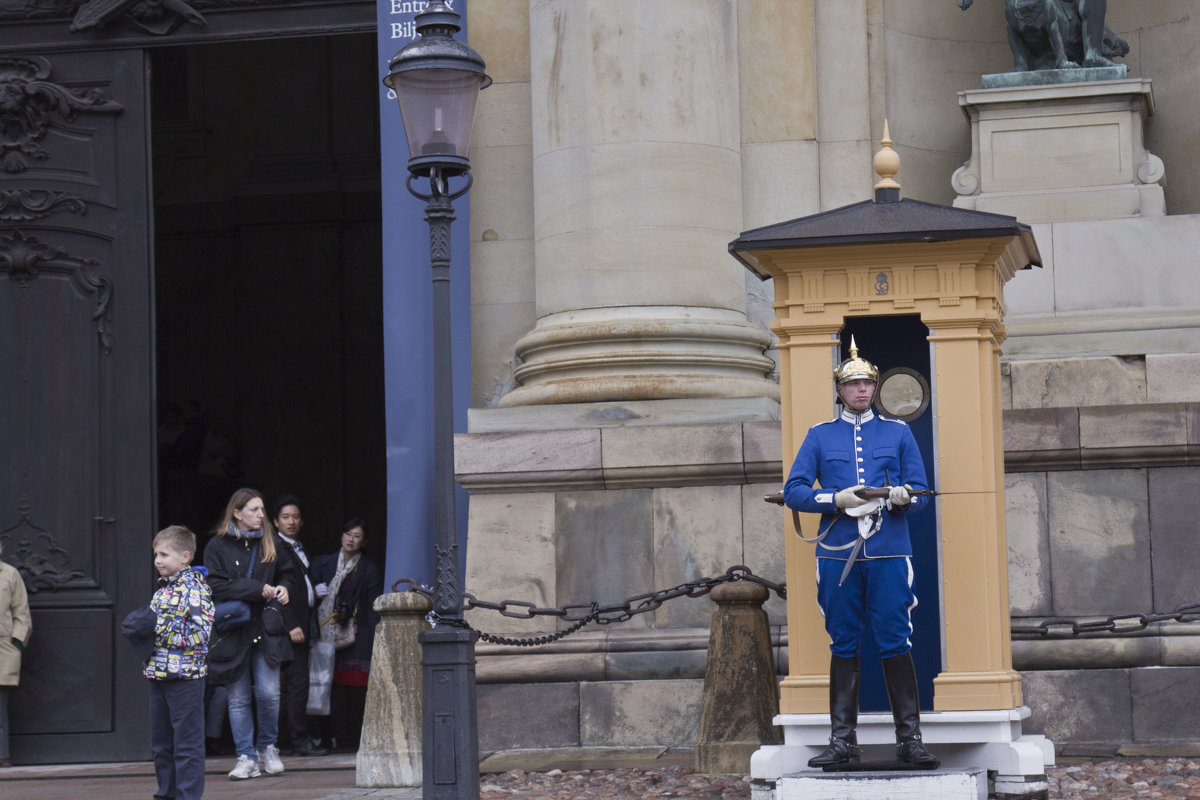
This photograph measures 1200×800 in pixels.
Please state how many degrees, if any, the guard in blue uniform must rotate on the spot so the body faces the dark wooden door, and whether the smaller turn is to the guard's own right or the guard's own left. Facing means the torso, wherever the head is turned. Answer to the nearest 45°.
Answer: approximately 135° to the guard's own right

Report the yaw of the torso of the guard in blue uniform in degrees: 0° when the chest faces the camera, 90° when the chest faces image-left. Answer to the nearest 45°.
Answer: approximately 0°

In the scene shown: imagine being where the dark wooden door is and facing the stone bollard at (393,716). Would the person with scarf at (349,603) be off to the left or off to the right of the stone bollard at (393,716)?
left

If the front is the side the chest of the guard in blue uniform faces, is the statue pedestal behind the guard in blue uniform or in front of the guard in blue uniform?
behind

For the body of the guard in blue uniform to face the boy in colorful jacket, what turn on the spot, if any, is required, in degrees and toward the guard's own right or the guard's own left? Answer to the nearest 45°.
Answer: approximately 90° to the guard's own right

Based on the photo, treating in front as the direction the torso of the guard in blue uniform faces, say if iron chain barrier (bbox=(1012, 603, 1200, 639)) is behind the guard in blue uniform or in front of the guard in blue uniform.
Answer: behind

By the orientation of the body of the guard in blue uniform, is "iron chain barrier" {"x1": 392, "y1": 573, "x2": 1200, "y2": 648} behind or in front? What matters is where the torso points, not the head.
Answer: behind
